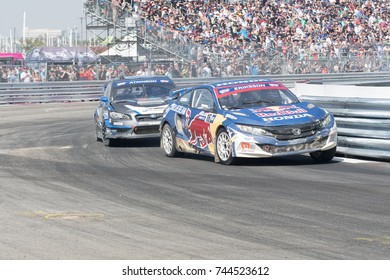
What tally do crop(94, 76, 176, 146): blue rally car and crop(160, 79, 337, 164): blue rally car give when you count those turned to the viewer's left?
0

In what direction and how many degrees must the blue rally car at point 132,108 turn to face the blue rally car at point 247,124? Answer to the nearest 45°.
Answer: approximately 45° to its left

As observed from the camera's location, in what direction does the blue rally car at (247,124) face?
facing the viewer and to the right of the viewer

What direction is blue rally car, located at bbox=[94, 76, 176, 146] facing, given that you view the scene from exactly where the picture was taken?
facing the viewer

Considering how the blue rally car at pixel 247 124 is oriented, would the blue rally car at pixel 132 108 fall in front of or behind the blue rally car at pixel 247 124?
behind
